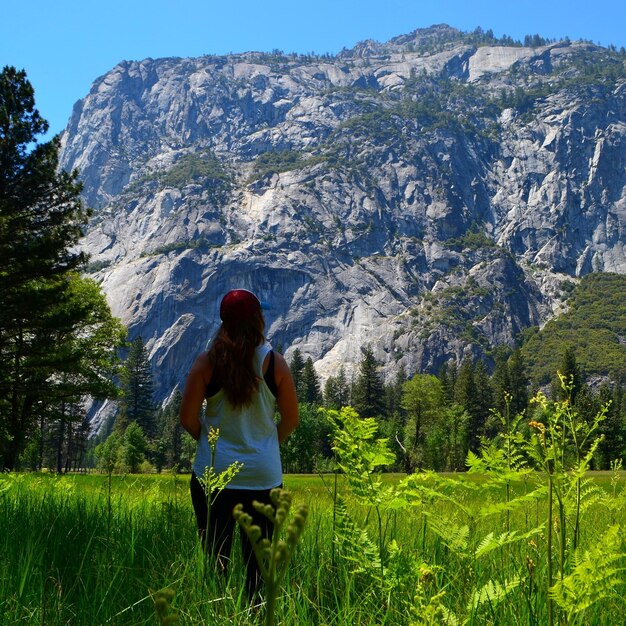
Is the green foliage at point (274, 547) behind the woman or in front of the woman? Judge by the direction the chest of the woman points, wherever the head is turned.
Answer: behind

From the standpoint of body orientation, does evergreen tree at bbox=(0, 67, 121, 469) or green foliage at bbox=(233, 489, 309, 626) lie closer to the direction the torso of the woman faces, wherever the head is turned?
the evergreen tree

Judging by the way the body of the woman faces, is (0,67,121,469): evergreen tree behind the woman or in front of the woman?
in front

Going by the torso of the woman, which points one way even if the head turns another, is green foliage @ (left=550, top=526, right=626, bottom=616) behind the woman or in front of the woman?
behind

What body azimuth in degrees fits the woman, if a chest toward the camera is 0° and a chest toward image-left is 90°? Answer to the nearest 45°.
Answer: approximately 180°
